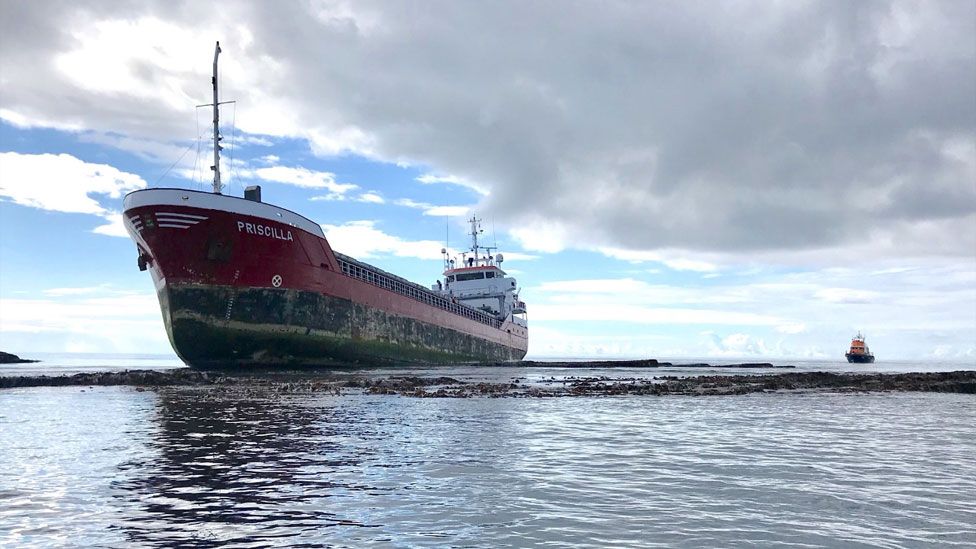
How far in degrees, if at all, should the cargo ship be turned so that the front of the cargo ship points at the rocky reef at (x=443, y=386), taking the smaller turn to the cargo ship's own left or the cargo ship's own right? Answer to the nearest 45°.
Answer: approximately 90° to the cargo ship's own left
